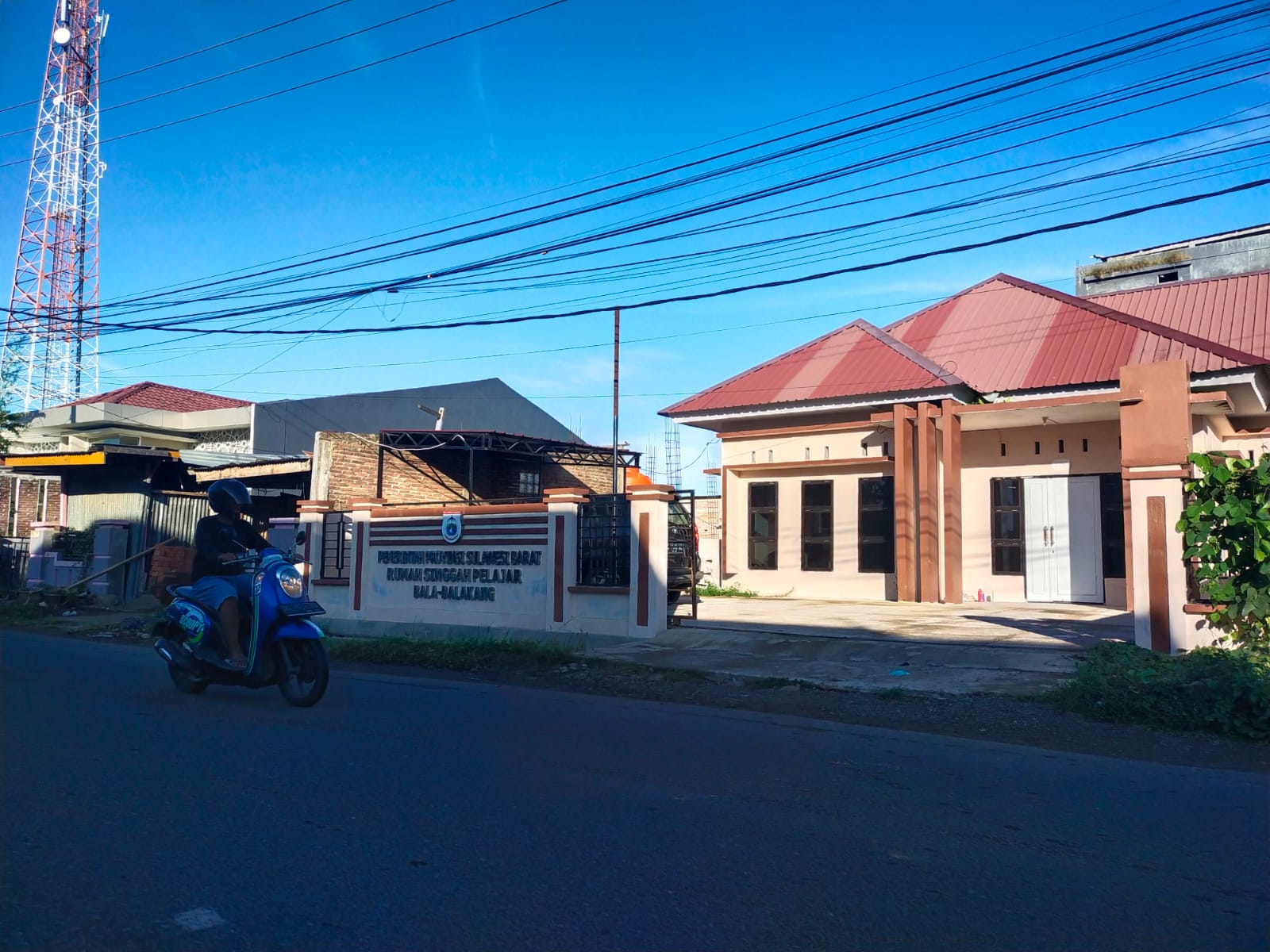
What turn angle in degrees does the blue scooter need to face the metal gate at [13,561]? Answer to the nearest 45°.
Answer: approximately 135° to its left

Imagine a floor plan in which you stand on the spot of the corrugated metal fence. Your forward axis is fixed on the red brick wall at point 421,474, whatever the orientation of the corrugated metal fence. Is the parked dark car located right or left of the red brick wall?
right

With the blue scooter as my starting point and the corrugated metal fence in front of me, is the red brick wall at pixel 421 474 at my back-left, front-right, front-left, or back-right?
front-right

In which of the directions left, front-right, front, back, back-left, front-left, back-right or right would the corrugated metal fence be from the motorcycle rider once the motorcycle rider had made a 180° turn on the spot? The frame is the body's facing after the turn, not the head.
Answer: front-right

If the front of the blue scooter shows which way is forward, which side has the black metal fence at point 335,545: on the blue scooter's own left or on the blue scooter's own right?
on the blue scooter's own left

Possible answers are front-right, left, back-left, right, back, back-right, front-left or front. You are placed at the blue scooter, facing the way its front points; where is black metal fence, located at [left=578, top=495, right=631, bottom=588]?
left

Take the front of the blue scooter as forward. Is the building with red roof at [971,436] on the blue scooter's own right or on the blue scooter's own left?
on the blue scooter's own left

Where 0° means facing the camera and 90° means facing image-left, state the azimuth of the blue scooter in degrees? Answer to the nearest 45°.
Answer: approximately 315°

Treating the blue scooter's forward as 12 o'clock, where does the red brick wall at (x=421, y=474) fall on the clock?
The red brick wall is roughly at 8 o'clock from the blue scooter.

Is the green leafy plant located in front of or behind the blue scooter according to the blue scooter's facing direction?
in front

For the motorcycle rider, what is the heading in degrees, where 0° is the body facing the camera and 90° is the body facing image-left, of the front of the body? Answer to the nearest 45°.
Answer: approximately 315°

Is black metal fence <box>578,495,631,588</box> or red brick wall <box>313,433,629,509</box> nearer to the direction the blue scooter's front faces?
the black metal fence
